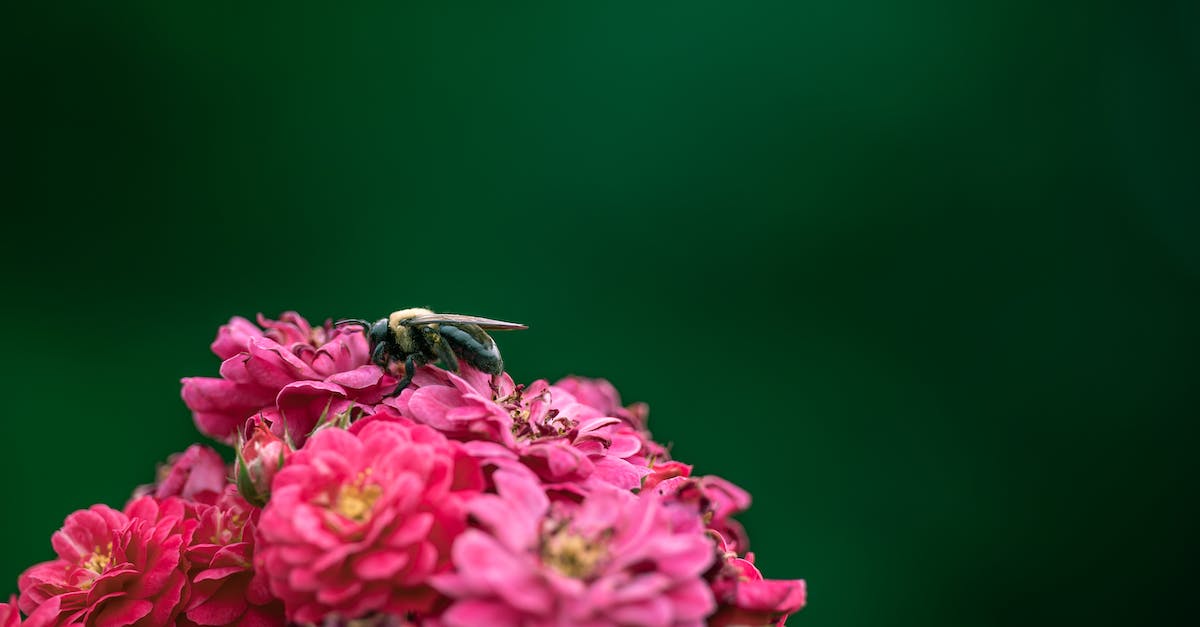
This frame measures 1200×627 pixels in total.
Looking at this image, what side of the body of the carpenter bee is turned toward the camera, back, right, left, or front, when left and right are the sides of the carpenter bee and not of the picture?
left
